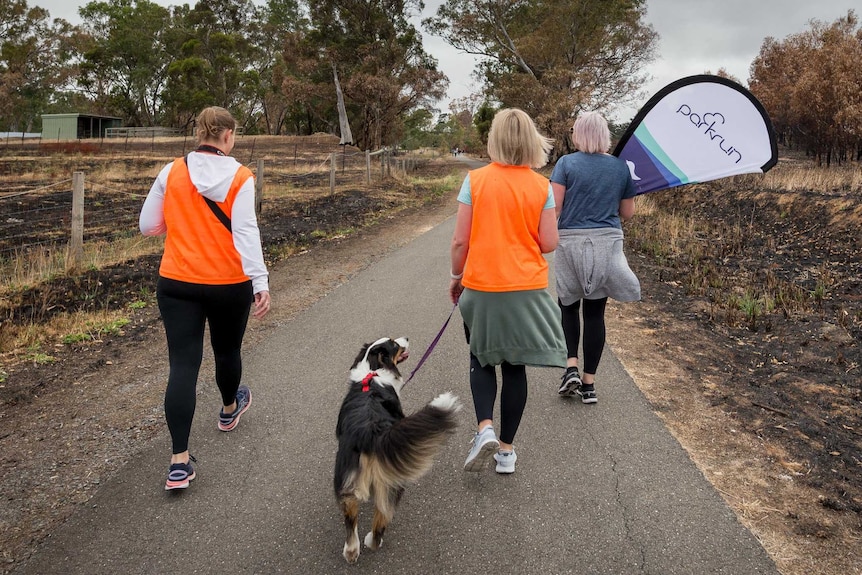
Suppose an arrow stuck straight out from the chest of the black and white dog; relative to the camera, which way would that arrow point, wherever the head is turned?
away from the camera

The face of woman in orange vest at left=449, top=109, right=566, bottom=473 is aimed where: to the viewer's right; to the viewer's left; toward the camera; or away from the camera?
away from the camera

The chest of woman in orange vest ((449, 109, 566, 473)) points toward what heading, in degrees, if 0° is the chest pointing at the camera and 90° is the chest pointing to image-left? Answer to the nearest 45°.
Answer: approximately 180°

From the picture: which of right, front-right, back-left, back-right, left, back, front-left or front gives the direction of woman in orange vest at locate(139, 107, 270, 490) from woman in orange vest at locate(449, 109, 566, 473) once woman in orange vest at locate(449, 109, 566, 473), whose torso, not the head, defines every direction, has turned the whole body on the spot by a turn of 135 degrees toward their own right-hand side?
back-right

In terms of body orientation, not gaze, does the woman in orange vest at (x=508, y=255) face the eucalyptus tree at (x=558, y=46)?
yes

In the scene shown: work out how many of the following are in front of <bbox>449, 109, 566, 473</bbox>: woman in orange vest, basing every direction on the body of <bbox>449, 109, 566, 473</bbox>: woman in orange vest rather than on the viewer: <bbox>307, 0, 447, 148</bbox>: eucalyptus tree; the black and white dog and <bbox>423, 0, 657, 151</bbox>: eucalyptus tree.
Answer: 2

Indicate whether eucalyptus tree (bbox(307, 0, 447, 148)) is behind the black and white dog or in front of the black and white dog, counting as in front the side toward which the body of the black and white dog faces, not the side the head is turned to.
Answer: in front

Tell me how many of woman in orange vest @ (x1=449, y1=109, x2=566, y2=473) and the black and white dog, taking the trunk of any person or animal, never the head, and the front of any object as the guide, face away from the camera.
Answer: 2
